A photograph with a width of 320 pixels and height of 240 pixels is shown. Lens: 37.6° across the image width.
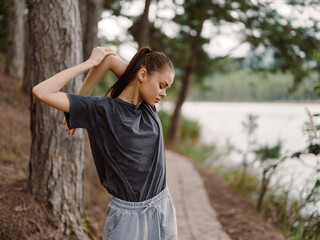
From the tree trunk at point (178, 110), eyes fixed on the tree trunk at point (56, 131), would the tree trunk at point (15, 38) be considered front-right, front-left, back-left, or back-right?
front-right

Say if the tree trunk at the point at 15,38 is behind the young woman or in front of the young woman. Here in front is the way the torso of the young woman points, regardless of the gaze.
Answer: behind

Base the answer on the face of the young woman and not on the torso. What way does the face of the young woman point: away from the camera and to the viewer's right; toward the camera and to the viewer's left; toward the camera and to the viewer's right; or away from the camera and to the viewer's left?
toward the camera and to the viewer's right

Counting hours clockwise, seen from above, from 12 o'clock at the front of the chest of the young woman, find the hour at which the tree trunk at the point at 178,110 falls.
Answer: The tree trunk is roughly at 8 o'clock from the young woman.
